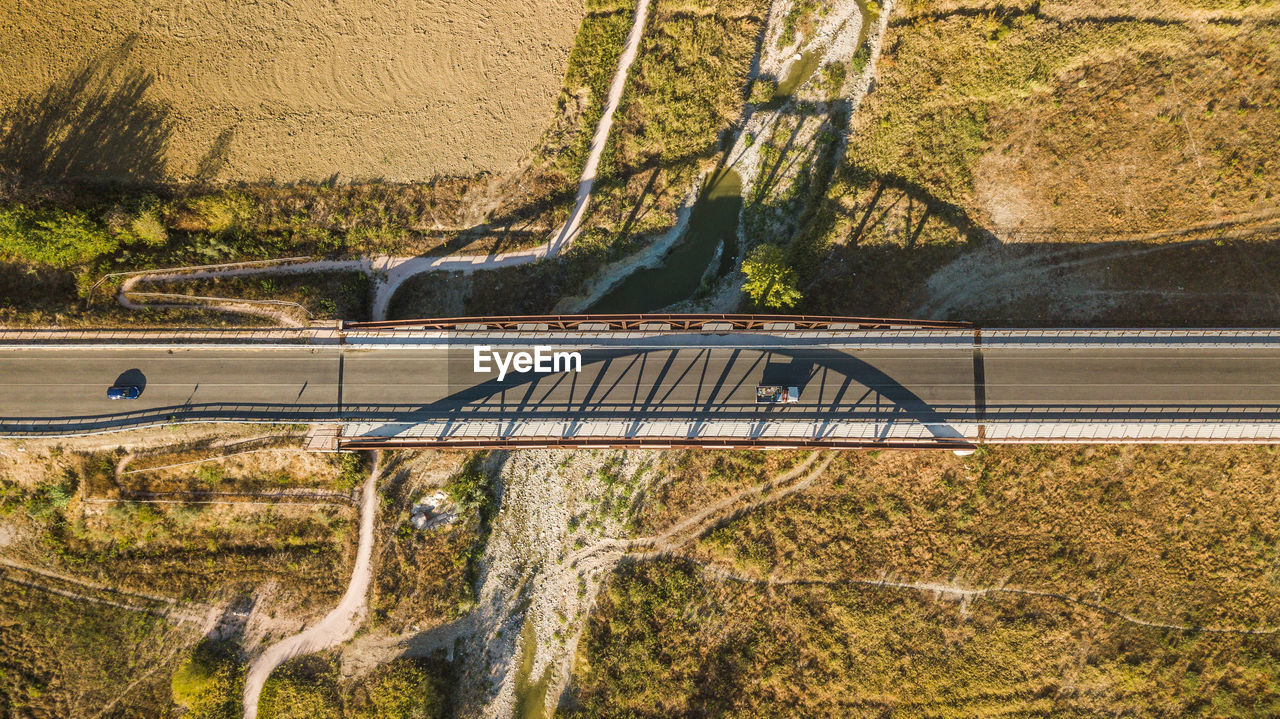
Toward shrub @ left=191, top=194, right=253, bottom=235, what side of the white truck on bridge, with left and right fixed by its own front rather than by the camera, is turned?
back

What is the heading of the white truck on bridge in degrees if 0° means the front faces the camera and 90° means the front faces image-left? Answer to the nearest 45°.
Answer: approximately 270°

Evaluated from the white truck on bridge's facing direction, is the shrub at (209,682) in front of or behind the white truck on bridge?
behind

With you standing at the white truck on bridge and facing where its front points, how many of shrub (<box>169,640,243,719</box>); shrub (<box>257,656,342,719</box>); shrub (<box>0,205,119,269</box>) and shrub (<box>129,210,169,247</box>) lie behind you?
4

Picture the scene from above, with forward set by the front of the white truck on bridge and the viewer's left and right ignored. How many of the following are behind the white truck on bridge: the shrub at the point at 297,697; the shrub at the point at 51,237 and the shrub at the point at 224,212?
3

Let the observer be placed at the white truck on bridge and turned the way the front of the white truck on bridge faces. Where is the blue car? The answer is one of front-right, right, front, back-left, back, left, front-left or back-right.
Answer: back

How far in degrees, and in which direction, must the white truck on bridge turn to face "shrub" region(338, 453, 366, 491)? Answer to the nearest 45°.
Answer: approximately 180°

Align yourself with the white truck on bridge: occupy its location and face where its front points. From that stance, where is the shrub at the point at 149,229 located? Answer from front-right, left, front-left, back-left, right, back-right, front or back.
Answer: back

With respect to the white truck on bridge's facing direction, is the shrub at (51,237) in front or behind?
behind

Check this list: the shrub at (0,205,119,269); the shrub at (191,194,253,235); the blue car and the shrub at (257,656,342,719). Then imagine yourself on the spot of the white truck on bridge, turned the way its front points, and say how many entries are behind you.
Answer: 4

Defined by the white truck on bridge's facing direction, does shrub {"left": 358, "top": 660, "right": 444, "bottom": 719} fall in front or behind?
behind
